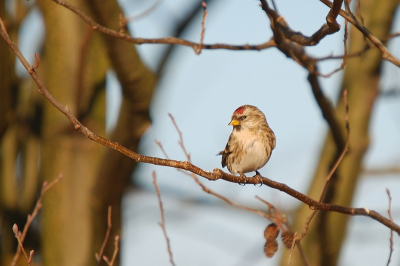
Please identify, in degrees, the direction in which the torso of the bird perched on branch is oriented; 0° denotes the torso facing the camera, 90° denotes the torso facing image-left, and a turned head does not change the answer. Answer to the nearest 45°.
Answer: approximately 0°

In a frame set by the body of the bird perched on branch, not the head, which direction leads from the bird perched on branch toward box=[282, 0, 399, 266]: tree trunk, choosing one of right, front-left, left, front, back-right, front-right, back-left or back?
back-left
